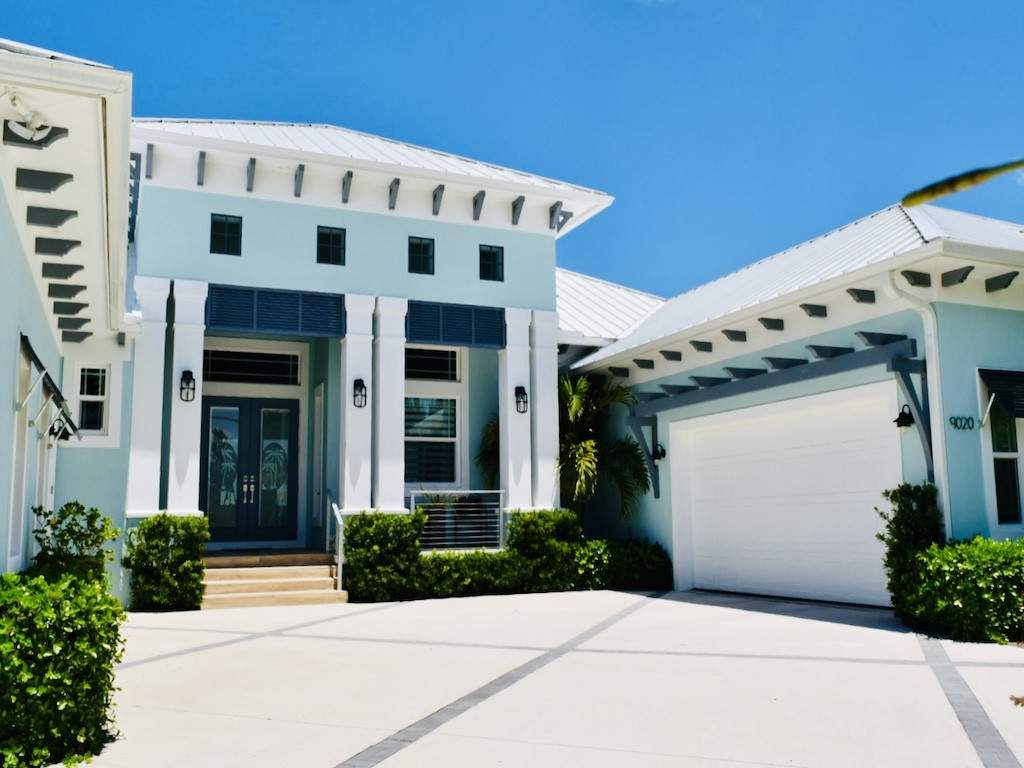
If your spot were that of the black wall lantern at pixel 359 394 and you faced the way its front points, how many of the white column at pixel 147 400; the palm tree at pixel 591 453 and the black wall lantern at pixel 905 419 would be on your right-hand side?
1

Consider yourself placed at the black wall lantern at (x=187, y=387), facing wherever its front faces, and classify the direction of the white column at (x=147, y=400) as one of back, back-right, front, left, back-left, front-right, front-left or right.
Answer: right

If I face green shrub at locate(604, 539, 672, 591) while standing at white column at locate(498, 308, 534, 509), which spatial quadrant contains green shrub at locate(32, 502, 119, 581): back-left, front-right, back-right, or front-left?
back-right

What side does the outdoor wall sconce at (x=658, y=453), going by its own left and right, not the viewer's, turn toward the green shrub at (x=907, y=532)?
left

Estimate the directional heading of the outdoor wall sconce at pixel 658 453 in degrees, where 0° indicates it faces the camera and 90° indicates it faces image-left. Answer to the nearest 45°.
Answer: approximately 45°

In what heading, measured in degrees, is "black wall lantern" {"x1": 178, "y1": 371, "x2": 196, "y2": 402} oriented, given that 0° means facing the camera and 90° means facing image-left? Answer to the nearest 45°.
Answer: approximately 0°

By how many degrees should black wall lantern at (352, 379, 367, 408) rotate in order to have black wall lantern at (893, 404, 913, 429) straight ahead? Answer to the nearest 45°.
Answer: approximately 45° to its left

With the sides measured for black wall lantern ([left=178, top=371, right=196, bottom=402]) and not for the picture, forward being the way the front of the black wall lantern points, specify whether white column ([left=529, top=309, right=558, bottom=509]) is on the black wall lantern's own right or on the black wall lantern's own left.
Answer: on the black wall lantern's own left
